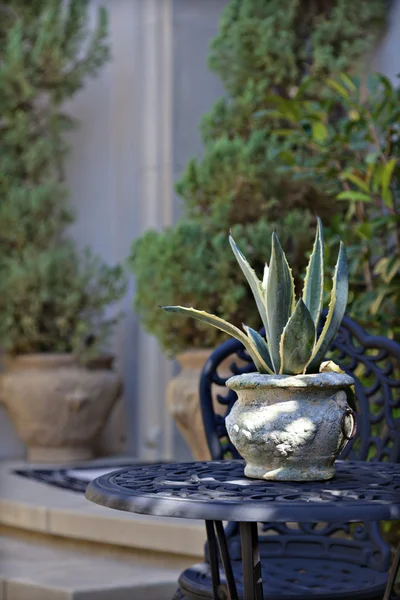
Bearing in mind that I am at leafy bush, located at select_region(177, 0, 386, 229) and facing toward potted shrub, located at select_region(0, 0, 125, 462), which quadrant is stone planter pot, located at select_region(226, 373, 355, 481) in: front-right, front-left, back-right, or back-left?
back-left

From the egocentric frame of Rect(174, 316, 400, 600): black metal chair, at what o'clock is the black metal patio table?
The black metal patio table is roughly at 11 o'clock from the black metal chair.

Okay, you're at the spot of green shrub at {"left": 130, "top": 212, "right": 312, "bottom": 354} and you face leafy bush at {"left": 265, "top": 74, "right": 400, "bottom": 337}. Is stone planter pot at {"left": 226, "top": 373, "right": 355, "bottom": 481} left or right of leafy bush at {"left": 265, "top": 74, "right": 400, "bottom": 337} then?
right

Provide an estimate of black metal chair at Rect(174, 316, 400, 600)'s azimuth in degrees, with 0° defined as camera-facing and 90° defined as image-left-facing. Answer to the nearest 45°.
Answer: approximately 45°

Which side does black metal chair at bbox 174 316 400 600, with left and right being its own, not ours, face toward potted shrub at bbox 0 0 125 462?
right

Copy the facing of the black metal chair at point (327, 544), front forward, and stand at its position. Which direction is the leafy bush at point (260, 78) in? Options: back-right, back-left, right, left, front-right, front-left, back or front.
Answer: back-right

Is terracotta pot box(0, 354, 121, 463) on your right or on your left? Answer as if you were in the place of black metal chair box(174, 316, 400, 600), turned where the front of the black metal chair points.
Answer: on your right

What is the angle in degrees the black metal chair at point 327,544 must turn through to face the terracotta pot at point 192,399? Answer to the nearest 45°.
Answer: approximately 135° to its right

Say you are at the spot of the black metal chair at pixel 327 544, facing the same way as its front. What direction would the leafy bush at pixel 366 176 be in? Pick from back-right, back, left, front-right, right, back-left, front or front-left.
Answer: back-right

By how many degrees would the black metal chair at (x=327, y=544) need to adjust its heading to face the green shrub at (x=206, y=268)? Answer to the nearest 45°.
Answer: approximately 135° to its right
